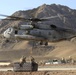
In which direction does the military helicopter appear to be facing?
to the viewer's left
